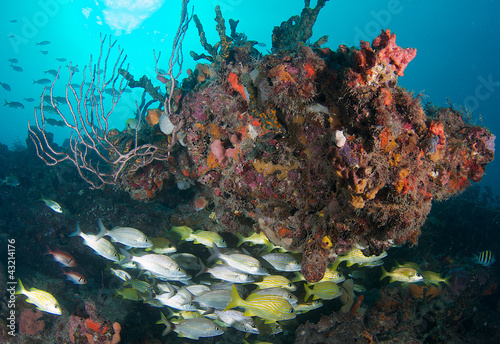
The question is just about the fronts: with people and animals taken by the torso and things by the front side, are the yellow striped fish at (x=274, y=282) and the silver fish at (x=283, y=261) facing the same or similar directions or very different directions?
same or similar directions

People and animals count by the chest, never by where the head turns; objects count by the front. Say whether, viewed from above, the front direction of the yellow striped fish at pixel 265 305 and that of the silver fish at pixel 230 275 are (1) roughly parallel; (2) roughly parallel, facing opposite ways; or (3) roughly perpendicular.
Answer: roughly parallel
